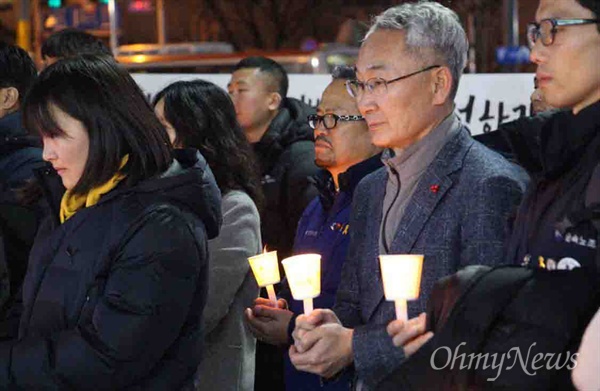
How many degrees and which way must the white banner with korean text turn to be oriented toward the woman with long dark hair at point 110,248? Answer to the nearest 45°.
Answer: approximately 45° to its right

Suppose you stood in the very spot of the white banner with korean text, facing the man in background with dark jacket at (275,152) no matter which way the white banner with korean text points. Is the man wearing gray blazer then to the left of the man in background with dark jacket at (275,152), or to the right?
left

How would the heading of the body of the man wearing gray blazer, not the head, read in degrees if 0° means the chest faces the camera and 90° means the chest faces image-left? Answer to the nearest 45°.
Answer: approximately 45°

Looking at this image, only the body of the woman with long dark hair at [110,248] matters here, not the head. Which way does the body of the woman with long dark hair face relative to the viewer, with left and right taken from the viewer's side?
facing to the left of the viewer

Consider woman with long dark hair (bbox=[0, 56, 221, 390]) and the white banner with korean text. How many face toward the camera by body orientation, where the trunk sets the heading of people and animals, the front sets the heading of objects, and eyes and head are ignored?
1

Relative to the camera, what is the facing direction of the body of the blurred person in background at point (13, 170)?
to the viewer's left

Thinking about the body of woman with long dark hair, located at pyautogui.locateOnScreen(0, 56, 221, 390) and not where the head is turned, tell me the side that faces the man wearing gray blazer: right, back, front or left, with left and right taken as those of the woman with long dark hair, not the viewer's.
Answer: back

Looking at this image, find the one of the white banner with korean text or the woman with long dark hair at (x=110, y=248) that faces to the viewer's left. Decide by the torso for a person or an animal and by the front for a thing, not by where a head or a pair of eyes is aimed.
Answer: the woman with long dark hair

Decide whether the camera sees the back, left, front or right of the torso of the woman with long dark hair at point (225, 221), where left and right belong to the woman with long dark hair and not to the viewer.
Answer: left

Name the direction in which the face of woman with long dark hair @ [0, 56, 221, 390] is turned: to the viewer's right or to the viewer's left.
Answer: to the viewer's left

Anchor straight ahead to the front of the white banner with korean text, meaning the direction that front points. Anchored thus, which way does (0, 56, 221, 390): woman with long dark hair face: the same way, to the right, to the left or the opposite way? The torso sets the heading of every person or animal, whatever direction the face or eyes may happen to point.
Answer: to the right

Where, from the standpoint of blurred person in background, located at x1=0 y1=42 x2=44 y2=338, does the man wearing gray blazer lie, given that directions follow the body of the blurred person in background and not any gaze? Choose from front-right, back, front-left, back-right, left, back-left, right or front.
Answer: back-left
